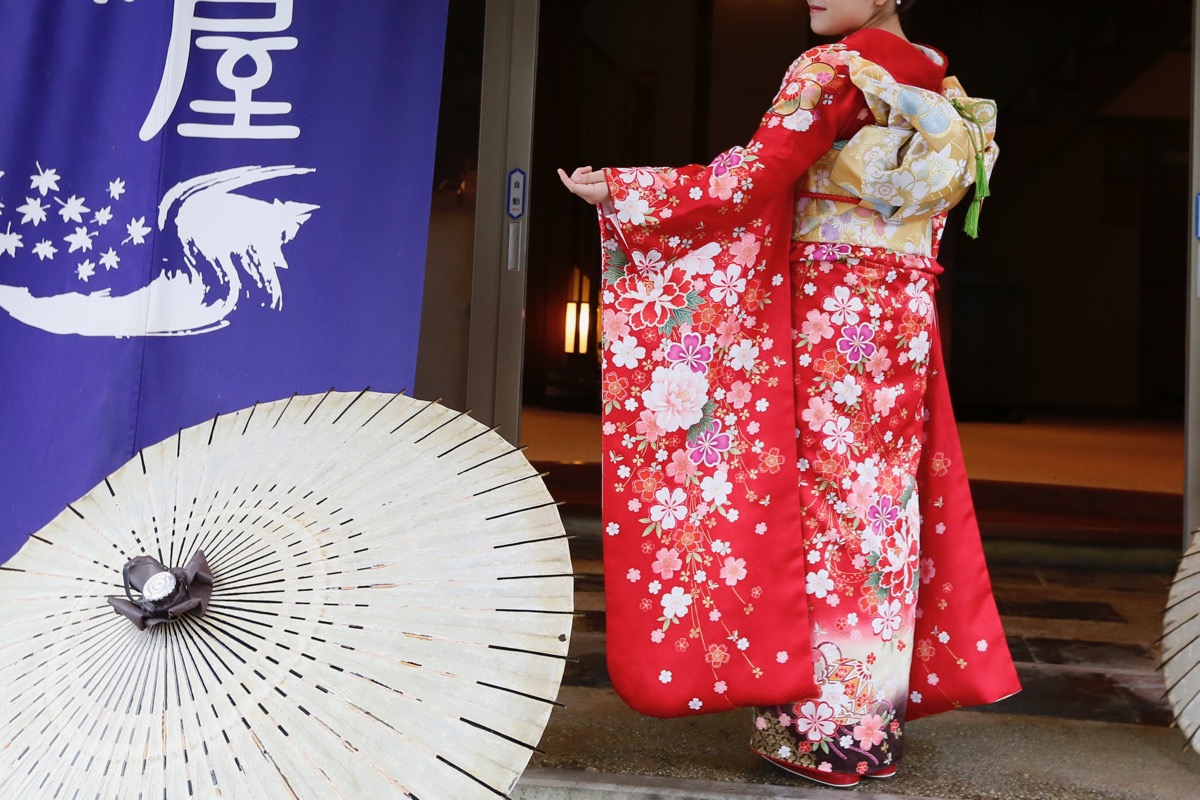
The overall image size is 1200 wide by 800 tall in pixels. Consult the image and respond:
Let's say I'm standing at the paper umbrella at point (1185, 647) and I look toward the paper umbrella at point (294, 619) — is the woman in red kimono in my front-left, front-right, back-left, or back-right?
front-right

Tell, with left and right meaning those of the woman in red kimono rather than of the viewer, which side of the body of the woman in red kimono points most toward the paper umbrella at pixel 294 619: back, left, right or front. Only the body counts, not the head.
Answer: left

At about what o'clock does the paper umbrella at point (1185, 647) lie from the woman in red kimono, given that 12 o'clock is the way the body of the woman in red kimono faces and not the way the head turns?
The paper umbrella is roughly at 4 o'clock from the woman in red kimono.

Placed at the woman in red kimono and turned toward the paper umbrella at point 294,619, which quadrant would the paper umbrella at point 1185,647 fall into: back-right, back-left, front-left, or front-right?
back-left

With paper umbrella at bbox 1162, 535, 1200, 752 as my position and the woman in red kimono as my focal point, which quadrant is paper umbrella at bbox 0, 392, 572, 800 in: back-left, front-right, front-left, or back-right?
front-left

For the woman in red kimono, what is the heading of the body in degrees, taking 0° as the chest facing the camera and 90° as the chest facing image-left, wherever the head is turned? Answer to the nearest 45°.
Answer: approximately 135°
